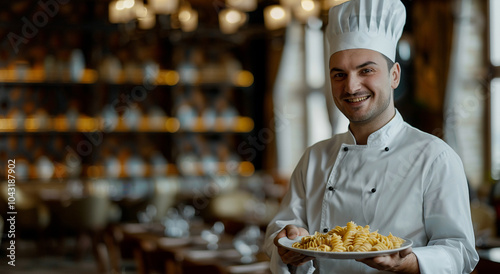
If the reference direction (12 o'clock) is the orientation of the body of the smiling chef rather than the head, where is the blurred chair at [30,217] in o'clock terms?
The blurred chair is roughly at 3 o'clock from the smiling chef.

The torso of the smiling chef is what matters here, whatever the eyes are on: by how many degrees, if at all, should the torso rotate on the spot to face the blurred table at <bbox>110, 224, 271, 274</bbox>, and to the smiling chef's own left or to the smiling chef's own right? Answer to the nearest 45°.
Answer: approximately 90° to the smiling chef's own right
